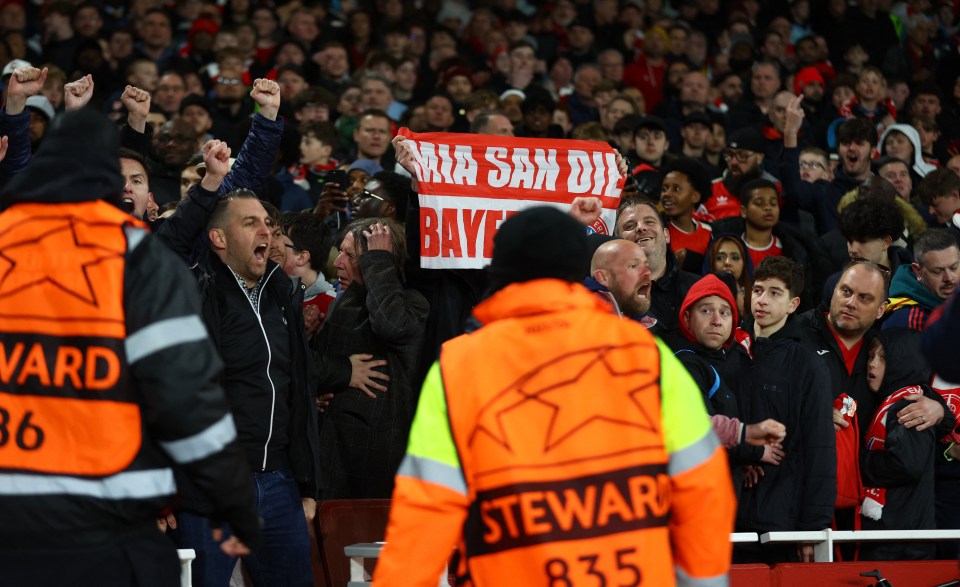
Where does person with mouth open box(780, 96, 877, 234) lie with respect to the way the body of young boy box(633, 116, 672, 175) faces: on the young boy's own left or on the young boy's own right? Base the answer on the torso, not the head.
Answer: on the young boy's own left

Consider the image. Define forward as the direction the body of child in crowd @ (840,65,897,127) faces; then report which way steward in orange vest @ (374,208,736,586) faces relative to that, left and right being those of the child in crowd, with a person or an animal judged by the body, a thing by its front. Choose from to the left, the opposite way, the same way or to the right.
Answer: the opposite way

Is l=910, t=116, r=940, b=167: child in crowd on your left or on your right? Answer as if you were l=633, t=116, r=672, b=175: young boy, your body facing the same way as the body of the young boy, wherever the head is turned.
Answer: on your left

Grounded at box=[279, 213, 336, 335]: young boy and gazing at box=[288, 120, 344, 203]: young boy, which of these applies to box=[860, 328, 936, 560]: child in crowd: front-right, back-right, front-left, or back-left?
back-right

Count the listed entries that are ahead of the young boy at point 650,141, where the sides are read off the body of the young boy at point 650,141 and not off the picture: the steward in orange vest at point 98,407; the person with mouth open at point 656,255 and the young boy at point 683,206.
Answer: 3

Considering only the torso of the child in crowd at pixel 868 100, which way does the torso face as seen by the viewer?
toward the camera

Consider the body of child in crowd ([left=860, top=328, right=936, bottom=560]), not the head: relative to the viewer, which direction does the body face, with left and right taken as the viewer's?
facing to the left of the viewer

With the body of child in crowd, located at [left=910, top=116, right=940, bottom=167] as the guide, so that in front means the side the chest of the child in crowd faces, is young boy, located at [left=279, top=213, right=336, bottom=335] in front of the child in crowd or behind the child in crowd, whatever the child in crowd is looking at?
in front

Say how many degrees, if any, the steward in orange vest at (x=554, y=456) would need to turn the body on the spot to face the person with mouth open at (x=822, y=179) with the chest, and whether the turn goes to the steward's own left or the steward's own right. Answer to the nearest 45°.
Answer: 0° — they already face them

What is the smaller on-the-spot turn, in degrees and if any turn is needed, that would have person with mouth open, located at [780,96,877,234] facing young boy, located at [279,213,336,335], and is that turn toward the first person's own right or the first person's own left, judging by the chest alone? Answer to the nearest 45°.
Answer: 0° — they already face them

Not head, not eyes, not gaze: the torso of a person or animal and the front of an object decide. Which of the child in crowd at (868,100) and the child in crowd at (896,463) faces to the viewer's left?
the child in crowd at (896,463)

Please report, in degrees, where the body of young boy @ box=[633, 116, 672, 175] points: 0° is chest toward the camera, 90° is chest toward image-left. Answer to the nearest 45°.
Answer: approximately 0°

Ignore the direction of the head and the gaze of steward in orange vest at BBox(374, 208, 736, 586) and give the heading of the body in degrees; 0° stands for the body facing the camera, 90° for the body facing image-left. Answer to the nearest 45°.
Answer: approximately 180°
